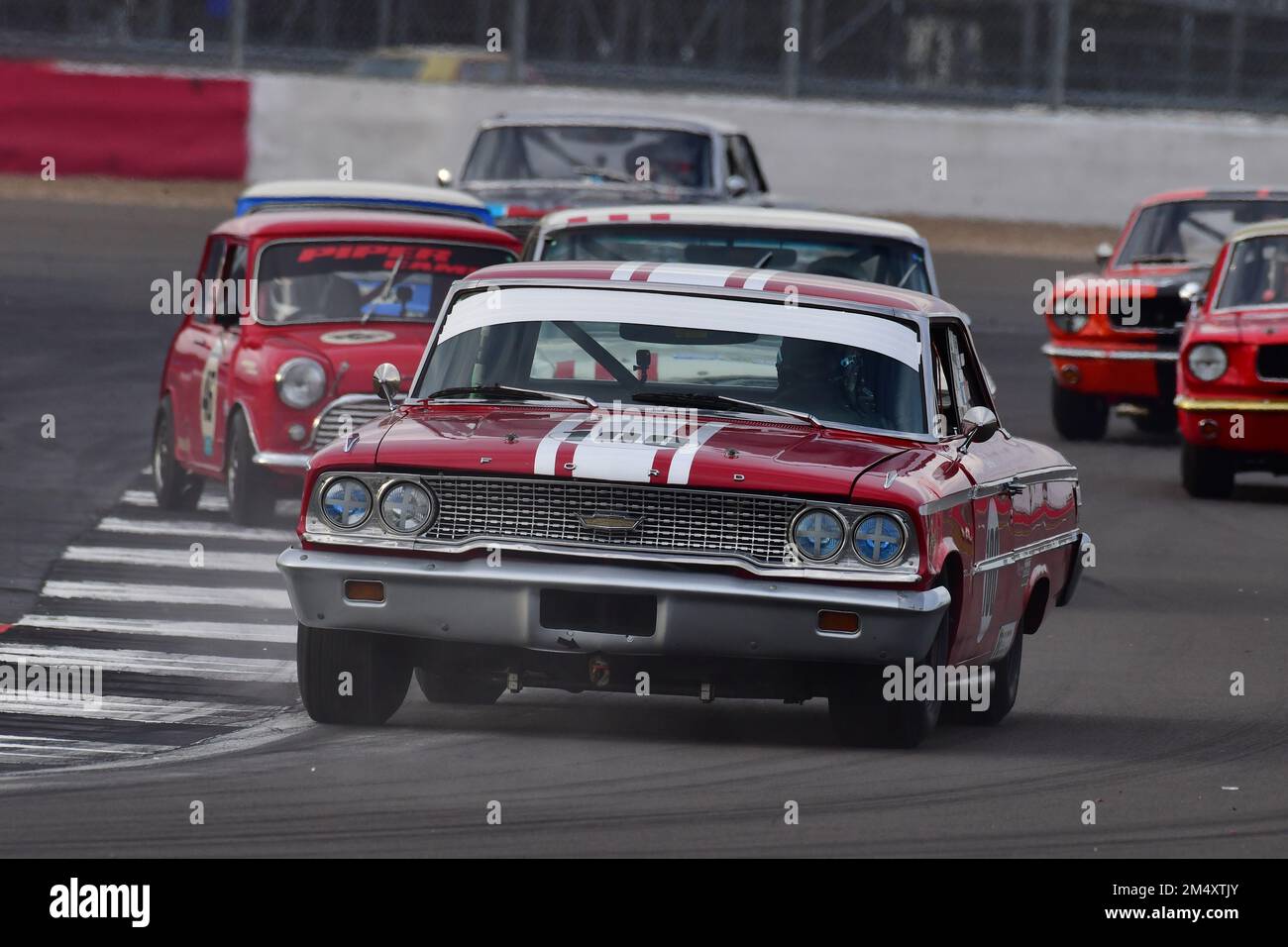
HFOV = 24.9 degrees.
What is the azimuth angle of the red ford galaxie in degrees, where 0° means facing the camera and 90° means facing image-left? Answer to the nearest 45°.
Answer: approximately 0°

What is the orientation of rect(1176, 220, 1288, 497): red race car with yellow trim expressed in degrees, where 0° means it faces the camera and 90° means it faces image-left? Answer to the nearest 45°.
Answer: approximately 0°

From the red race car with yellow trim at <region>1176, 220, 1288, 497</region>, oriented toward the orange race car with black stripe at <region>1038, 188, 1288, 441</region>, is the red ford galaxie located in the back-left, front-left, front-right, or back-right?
back-left

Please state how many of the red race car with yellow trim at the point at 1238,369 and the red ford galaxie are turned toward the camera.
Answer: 2

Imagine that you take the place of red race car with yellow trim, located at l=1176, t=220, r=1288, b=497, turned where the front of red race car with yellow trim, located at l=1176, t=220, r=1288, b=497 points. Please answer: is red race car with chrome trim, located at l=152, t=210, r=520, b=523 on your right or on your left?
on your right

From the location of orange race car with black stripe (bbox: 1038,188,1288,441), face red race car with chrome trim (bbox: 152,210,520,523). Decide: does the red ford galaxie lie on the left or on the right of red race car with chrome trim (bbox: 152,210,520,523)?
left

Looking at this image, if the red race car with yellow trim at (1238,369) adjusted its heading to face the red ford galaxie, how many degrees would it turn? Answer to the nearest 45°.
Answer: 0° — it already faces it

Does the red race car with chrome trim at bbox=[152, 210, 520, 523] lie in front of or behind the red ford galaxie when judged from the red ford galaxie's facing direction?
behind

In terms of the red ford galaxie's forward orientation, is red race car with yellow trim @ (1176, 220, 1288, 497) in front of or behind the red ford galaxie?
behind
